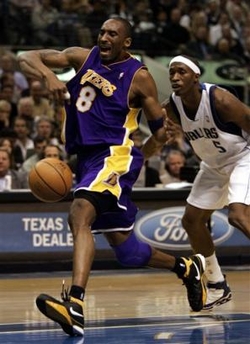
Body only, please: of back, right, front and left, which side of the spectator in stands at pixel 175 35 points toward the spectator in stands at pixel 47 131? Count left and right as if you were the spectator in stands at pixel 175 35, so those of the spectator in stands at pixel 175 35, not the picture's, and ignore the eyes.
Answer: front

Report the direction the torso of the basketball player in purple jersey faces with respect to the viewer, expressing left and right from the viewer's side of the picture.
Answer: facing the viewer and to the left of the viewer

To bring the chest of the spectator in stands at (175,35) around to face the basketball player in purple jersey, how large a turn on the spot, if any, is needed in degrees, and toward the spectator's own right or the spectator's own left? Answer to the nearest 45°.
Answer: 0° — they already face them

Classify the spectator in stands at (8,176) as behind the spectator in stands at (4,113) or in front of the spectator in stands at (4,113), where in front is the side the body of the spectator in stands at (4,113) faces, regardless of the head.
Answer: in front

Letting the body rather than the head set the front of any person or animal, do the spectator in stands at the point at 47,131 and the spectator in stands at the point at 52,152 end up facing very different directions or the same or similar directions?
same or similar directions

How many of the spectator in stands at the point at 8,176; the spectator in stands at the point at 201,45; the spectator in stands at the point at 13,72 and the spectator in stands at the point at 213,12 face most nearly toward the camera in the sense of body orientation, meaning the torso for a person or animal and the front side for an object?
4

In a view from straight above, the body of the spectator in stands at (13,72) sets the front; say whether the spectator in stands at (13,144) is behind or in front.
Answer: in front

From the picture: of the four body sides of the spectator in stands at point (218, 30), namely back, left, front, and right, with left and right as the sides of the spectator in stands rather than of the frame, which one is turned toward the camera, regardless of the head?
front

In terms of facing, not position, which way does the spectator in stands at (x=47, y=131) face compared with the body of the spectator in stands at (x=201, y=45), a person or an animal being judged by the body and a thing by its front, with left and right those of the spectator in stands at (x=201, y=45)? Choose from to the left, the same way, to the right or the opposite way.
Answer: the same way

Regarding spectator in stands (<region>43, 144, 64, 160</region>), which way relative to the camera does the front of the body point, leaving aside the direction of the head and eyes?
toward the camera

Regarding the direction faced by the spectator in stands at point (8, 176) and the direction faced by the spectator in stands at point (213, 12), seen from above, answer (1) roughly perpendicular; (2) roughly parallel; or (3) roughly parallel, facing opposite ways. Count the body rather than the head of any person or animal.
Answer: roughly parallel

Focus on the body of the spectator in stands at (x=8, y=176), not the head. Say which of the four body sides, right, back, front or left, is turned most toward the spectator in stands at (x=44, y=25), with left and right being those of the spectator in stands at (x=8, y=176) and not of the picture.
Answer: back

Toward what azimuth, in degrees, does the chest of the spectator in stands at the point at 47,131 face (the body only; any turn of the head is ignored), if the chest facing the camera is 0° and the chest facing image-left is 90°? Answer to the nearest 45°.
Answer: approximately 0°

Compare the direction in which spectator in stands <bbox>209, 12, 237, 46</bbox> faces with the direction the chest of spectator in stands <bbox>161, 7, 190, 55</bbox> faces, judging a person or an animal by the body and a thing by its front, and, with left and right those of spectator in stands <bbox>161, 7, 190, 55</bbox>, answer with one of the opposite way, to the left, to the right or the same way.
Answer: the same way

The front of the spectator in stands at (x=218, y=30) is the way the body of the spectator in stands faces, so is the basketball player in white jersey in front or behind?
in front

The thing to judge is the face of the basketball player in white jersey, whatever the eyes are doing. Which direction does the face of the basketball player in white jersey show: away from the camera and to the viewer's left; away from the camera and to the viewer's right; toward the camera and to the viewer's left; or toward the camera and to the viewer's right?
toward the camera and to the viewer's left

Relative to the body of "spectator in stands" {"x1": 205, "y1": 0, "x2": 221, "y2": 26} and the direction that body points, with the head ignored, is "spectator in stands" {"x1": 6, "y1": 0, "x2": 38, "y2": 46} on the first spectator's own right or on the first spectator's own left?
on the first spectator's own right

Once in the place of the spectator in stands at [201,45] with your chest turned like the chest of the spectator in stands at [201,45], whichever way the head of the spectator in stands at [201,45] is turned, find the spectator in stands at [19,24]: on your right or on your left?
on your right

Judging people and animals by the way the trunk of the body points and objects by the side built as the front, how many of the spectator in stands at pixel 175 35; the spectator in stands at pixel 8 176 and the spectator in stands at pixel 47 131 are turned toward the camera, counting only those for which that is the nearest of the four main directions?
3

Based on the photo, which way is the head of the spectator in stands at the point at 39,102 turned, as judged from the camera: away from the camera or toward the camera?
toward the camera
